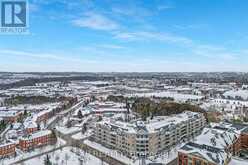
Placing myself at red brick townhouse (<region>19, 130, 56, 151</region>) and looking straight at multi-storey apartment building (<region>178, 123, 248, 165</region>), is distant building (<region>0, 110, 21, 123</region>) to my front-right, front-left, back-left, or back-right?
back-left

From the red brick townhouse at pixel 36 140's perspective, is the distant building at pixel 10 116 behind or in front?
behind

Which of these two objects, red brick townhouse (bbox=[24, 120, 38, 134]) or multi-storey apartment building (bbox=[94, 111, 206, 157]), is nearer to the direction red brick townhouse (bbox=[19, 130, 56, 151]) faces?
the multi-storey apartment building

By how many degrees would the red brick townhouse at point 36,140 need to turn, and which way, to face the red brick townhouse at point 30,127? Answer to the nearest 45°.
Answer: approximately 135° to its left

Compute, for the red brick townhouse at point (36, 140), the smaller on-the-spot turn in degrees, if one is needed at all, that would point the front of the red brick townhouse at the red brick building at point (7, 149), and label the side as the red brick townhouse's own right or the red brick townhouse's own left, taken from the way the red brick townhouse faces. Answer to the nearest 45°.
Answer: approximately 90° to the red brick townhouse's own right
